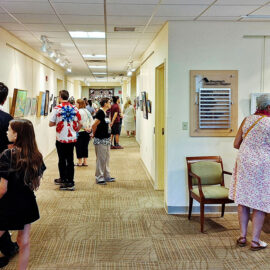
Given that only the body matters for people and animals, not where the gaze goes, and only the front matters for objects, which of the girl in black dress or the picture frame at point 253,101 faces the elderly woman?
the picture frame

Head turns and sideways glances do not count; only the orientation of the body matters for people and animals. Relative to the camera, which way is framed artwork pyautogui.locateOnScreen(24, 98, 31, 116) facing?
to the viewer's right

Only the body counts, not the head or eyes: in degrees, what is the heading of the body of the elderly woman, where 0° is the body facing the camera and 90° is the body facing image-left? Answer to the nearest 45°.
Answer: approximately 225°

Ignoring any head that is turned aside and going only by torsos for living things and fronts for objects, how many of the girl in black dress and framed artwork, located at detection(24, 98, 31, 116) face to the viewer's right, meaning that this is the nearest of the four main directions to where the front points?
1

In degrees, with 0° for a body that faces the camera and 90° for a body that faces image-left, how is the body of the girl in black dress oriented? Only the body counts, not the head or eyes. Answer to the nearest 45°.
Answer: approximately 135°

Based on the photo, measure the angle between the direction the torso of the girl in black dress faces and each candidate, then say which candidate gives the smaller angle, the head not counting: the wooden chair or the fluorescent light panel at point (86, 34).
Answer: the fluorescent light panel
